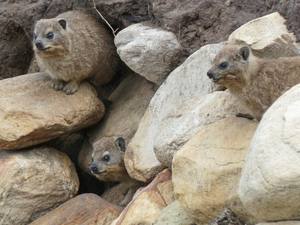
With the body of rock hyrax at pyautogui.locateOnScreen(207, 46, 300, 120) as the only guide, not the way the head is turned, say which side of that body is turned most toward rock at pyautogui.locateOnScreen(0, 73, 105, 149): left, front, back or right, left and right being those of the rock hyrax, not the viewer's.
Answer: front

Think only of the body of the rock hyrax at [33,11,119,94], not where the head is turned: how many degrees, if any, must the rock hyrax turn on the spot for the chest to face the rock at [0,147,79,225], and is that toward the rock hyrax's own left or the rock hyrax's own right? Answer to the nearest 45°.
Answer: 0° — it already faces it

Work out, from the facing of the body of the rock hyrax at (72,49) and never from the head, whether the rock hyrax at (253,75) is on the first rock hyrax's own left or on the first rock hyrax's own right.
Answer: on the first rock hyrax's own left

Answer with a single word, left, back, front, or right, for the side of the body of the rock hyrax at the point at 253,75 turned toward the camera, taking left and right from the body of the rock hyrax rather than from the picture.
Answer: left

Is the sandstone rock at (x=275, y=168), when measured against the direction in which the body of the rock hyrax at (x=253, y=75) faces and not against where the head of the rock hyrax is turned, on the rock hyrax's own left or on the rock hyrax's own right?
on the rock hyrax's own left

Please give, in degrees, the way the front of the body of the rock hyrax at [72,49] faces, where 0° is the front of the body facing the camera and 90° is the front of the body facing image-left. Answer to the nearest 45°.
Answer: approximately 45°

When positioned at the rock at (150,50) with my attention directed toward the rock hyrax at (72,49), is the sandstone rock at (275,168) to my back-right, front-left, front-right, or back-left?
back-left

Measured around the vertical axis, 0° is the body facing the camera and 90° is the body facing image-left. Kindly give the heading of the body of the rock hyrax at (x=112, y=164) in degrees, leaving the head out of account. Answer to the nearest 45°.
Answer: approximately 45°

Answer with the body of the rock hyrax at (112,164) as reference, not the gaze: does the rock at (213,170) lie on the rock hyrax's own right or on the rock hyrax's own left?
on the rock hyrax's own left

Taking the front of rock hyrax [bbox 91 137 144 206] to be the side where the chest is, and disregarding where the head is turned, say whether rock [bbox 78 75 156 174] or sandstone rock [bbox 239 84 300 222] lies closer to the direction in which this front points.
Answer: the sandstone rock

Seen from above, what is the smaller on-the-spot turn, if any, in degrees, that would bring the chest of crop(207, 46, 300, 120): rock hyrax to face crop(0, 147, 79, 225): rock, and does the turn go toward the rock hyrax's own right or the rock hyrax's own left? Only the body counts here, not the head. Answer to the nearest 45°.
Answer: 0° — it already faces it

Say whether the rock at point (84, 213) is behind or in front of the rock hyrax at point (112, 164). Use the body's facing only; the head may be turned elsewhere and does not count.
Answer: in front

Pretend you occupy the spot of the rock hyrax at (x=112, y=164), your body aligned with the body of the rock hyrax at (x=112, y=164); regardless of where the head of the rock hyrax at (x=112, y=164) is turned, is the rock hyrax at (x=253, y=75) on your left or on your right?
on your left
